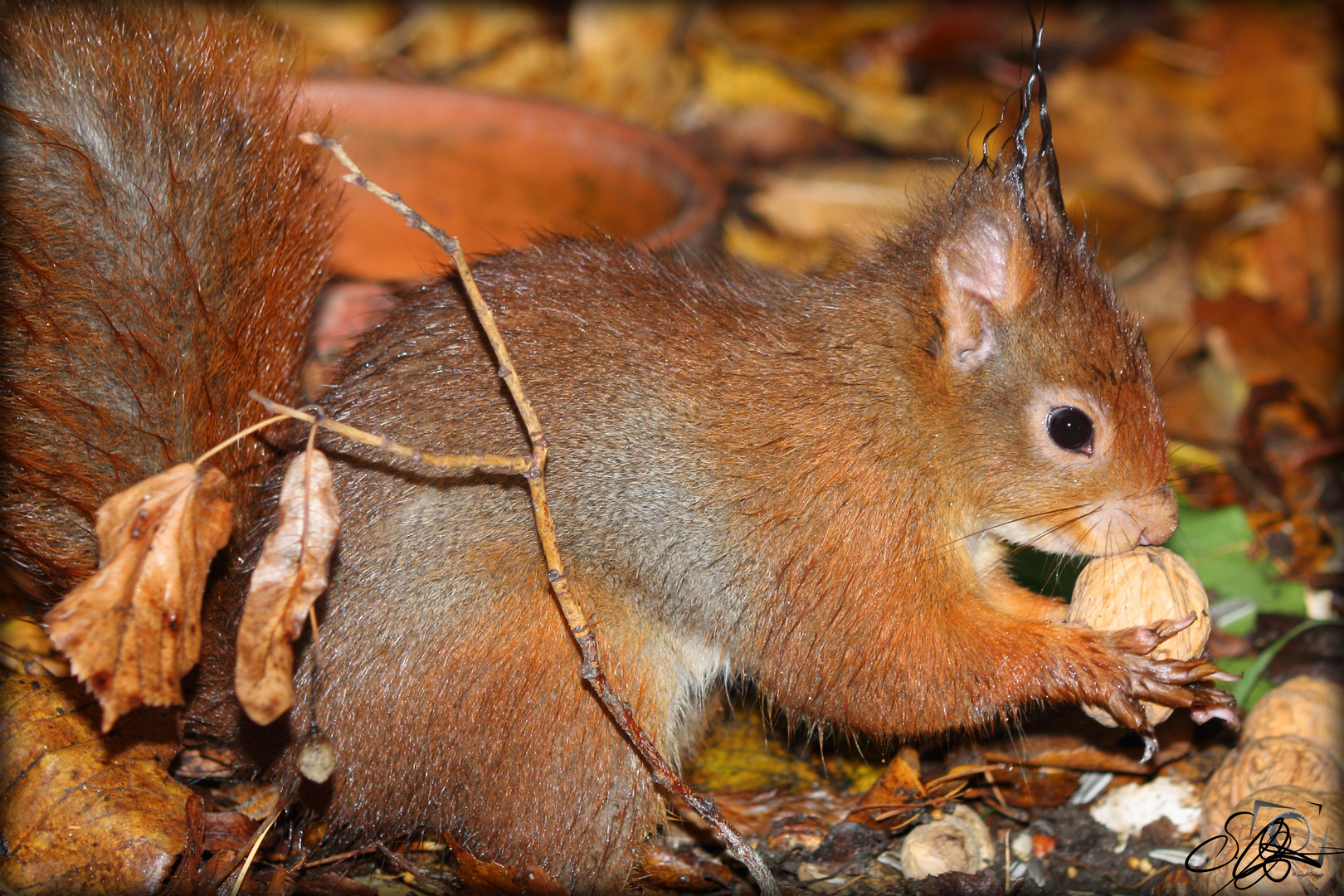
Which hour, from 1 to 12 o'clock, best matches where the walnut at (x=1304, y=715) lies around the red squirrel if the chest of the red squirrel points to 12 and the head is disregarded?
The walnut is roughly at 12 o'clock from the red squirrel.

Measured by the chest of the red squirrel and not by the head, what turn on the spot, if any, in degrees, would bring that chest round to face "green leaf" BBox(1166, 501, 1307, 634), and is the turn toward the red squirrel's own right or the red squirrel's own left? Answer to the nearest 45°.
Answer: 0° — it already faces it

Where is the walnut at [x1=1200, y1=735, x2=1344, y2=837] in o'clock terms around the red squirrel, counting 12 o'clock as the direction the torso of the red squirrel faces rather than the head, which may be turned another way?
The walnut is roughly at 12 o'clock from the red squirrel.

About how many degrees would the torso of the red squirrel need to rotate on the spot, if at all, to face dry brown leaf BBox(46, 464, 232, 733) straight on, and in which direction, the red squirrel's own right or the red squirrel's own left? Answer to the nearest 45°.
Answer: approximately 135° to the red squirrel's own right

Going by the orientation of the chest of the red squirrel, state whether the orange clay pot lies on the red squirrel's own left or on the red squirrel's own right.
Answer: on the red squirrel's own left

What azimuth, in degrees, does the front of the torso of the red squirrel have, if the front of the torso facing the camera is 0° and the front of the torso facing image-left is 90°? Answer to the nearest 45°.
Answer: approximately 270°

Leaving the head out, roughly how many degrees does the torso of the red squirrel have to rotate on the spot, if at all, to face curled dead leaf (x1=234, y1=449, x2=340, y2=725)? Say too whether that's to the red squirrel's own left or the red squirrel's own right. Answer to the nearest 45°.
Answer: approximately 135° to the red squirrel's own right
